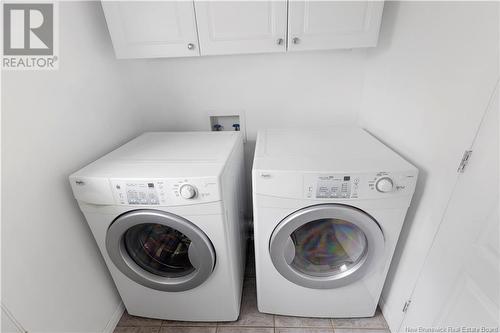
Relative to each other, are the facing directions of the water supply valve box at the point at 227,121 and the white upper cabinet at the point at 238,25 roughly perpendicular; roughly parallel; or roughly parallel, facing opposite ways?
roughly parallel

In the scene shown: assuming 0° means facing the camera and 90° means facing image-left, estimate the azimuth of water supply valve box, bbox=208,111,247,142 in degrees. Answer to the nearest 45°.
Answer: approximately 0°

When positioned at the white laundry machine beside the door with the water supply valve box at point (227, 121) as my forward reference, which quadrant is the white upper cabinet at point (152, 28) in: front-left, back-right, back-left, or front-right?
front-left

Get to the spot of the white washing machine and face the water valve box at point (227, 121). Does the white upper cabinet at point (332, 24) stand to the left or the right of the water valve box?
right

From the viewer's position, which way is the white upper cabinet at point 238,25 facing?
facing the viewer

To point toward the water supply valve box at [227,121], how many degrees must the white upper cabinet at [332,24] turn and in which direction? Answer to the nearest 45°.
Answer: approximately 90° to its right

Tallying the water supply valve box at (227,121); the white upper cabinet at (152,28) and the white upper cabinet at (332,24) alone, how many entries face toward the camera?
3

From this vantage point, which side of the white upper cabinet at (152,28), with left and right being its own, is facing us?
front

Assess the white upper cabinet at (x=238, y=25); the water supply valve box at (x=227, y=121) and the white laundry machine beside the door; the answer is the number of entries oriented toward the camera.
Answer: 3

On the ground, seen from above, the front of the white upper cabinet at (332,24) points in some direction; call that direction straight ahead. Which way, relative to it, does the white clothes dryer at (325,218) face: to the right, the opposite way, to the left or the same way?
the same way
